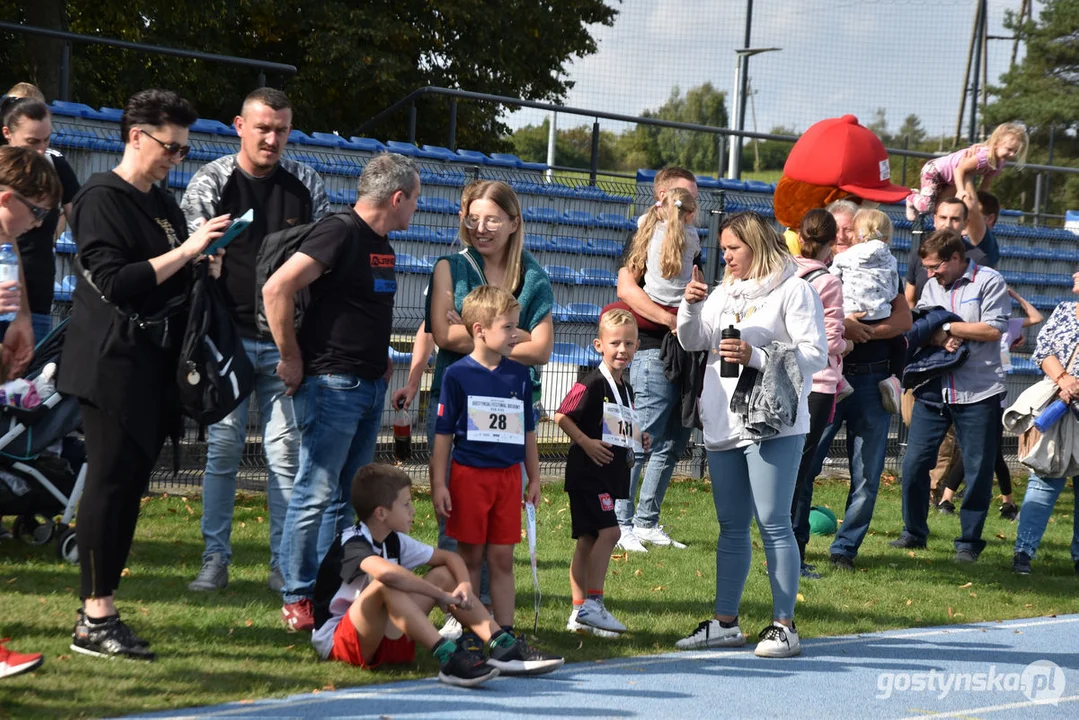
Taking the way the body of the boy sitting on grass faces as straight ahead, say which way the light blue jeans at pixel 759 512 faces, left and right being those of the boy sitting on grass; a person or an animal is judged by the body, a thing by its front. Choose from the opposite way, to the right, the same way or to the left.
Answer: to the right

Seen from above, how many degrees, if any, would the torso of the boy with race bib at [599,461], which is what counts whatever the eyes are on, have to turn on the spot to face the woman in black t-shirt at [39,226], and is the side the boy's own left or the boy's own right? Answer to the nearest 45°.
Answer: approximately 135° to the boy's own right

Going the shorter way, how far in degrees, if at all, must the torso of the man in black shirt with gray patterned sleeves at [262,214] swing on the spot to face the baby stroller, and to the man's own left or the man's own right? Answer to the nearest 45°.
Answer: approximately 135° to the man's own right

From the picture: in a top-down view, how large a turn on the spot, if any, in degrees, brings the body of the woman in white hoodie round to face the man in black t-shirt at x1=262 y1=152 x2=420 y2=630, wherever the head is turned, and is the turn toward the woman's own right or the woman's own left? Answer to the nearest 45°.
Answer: approximately 45° to the woman's own right

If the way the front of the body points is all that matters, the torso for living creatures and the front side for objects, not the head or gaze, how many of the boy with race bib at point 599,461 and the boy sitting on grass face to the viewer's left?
0

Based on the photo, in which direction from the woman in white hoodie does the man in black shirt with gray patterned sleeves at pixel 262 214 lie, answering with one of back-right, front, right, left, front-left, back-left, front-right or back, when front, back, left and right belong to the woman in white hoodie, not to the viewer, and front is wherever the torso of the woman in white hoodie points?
front-right

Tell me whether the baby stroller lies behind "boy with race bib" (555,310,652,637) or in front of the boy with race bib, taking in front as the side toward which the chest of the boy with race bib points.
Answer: behind

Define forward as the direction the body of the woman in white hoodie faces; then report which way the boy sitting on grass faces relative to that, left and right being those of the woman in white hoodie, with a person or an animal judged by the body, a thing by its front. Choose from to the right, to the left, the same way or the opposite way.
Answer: to the left

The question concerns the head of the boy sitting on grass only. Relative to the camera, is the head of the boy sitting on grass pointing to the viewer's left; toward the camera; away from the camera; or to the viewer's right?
to the viewer's right

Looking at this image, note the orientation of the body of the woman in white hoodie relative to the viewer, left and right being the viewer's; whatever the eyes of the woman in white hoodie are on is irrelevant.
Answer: facing the viewer and to the left of the viewer

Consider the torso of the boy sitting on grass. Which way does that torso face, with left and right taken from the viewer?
facing the viewer and to the right of the viewer

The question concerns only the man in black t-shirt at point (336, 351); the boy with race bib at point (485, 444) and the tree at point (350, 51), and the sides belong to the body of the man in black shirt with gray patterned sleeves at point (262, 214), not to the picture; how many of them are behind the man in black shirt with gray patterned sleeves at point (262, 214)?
1
